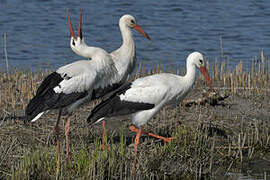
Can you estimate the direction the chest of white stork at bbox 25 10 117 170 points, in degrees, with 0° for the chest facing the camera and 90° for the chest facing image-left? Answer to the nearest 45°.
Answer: approximately 270°

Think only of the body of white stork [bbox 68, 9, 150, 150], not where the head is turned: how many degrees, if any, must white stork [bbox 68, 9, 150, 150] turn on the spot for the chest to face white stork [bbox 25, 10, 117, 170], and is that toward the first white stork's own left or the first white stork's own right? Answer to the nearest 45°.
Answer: approximately 135° to the first white stork's own right

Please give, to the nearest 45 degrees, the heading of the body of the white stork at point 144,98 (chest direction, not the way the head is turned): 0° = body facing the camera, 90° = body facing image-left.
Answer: approximately 270°

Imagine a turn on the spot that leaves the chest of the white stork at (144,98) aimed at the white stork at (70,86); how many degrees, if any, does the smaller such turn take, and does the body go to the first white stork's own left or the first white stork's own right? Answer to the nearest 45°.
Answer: approximately 180°

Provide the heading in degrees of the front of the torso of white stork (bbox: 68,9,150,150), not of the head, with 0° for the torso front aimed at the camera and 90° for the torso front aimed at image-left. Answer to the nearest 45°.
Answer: approximately 270°

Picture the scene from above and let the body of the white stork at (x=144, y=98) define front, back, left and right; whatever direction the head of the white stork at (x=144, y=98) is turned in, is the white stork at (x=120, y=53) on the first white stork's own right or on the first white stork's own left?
on the first white stork's own left

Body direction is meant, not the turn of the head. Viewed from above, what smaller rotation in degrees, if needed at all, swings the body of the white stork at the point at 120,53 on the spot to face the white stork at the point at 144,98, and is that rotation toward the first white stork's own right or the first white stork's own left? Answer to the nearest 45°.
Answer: approximately 90° to the first white stork's own right

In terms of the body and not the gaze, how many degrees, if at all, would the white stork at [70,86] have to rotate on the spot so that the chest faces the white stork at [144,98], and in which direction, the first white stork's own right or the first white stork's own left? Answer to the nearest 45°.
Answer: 0° — it already faces it
